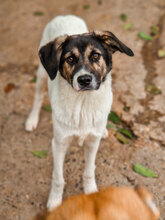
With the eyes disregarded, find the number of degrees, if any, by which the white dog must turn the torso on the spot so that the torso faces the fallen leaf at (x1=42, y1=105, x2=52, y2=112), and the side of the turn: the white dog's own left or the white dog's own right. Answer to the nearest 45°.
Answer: approximately 180°

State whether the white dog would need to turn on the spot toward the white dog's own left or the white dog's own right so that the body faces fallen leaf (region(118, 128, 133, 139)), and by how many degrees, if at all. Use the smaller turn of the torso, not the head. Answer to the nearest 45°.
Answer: approximately 135° to the white dog's own left

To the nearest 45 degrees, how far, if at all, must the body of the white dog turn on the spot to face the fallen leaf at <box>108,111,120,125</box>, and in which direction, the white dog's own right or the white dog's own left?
approximately 135° to the white dog's own left

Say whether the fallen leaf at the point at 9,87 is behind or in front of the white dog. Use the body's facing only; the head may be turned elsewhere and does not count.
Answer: behind

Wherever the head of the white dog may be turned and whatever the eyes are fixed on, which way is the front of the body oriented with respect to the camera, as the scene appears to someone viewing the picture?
toward the camera
